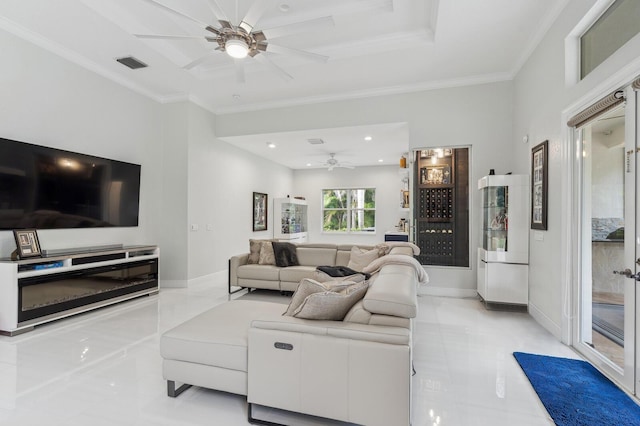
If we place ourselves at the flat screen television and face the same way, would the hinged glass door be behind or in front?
in front

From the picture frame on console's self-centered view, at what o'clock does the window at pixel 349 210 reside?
The window is roughly at 10 o'clock from the picture frame on console.

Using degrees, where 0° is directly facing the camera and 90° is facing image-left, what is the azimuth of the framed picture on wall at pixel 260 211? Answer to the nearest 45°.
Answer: approximately 315°

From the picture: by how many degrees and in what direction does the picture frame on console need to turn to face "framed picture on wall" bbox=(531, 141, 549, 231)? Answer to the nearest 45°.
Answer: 0° — it already faces it

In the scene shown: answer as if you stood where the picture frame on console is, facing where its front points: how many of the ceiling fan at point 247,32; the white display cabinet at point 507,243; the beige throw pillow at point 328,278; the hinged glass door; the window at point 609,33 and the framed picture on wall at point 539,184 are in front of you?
6

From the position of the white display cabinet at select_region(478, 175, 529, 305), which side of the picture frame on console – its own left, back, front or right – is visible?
front

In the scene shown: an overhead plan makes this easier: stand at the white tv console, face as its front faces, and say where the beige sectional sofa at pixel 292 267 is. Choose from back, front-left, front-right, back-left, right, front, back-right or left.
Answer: front-left

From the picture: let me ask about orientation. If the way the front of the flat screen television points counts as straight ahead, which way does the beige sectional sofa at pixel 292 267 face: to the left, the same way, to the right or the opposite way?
to the right

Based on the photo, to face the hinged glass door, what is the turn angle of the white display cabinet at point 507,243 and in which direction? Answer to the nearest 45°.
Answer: approximately 45° to its left

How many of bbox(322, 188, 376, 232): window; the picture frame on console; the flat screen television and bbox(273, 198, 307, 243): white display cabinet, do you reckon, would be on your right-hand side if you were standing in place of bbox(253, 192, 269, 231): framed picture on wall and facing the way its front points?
2
